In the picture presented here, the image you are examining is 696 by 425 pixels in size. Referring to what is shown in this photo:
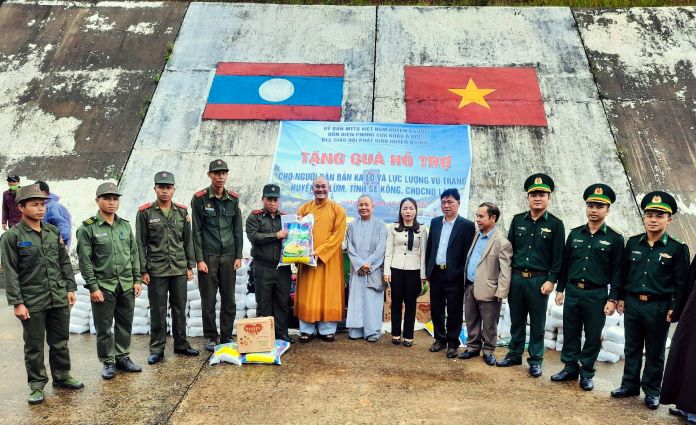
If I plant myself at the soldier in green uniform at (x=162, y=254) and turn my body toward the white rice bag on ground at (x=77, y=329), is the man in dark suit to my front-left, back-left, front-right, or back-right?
back-right

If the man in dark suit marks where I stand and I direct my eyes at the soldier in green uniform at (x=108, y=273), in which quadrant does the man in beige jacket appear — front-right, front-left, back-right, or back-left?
back-left

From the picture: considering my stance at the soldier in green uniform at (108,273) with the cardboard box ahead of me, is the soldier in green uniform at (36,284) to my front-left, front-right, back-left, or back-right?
back-right

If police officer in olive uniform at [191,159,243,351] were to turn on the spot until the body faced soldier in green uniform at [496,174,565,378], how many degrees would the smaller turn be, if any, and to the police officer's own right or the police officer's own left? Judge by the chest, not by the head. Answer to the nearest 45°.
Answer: approximately 45° to the police officer's own left
